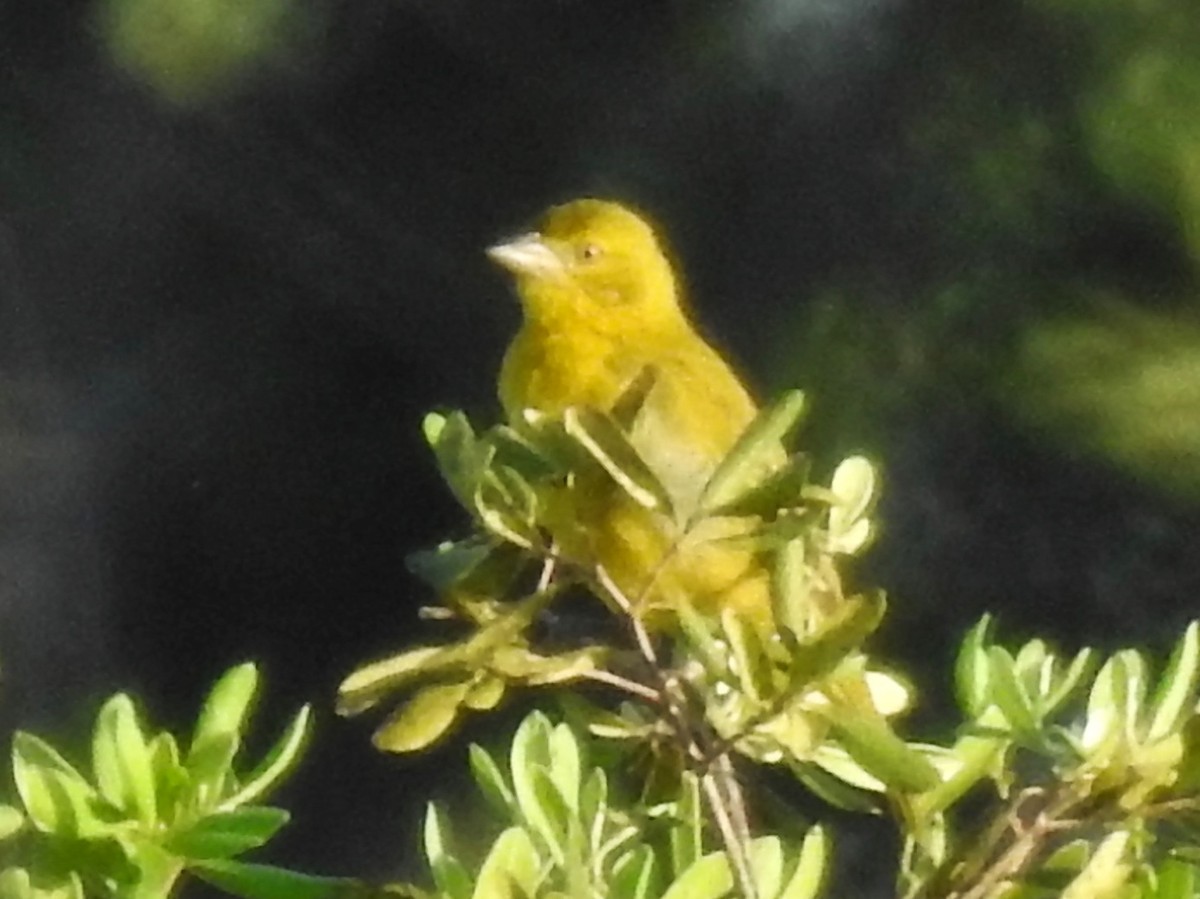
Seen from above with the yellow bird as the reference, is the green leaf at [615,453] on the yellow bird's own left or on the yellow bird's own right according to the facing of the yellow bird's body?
on the yellow bird's own left

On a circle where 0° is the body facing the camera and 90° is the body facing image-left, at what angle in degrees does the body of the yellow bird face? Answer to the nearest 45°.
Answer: approximately 90°
